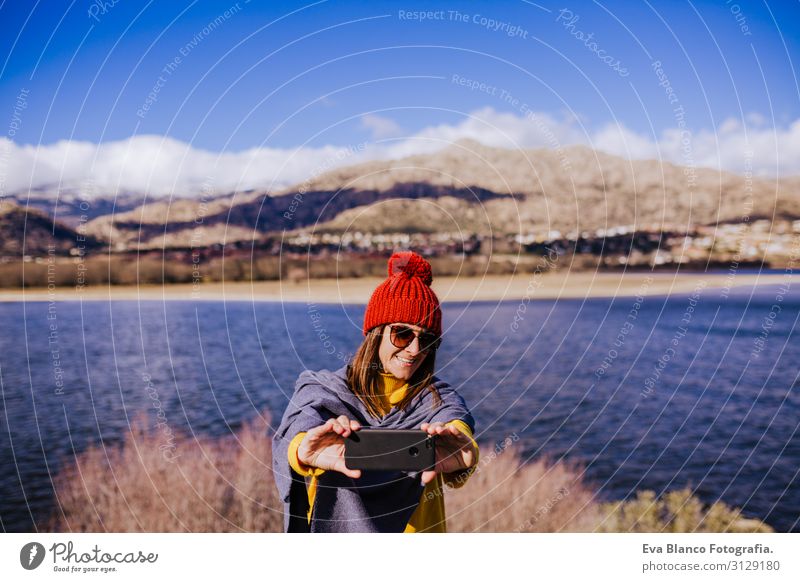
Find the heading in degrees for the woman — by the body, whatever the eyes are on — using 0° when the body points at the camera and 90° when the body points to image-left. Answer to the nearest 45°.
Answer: approximately 0°
